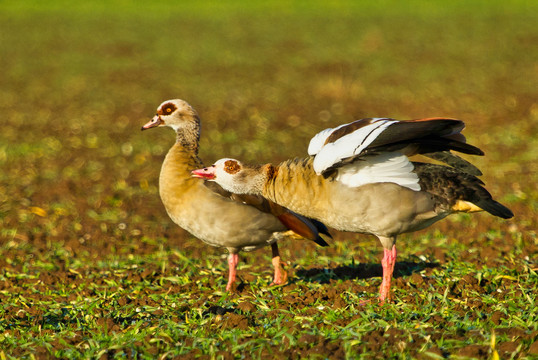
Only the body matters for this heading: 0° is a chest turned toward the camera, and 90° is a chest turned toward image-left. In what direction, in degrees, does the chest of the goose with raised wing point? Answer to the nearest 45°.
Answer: approximately 90°

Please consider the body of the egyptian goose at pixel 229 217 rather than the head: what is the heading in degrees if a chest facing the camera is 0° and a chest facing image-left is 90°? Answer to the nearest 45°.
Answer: approximately 90°

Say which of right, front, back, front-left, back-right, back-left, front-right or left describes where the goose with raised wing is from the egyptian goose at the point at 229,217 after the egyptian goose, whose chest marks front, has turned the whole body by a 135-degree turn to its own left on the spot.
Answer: front
